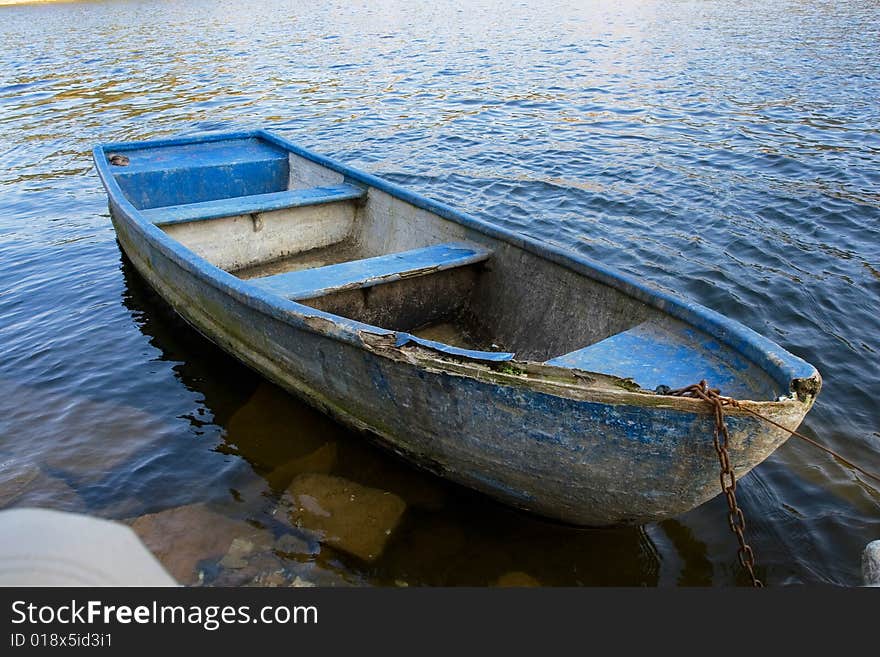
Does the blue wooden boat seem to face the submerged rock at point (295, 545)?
no

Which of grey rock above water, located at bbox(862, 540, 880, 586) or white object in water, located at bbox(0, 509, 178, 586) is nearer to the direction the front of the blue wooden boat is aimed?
the grey rock above water

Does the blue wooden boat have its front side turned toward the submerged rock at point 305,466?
no

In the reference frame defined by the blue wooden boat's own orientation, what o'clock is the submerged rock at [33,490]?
The submerged rock is roughly at 4 o'clock from the blue wooden boat.

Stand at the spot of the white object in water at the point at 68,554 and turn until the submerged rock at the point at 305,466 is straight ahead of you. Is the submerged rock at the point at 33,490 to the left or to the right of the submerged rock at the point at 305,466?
left

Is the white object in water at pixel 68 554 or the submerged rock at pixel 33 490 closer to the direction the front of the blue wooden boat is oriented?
the white object in water

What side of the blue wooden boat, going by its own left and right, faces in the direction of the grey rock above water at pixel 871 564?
front

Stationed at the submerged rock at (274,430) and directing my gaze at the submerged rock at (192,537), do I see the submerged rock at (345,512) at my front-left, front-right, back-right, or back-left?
front-left

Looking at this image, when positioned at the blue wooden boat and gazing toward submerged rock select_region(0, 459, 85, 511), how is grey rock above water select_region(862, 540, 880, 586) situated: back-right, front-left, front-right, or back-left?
back-left

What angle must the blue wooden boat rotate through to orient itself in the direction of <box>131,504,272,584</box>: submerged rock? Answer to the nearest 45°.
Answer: approximately 90° to its right
